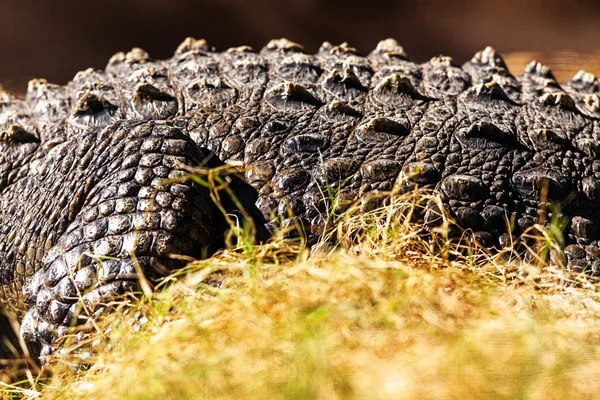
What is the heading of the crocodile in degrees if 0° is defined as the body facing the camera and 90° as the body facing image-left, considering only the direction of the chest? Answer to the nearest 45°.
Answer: approximately 270°
